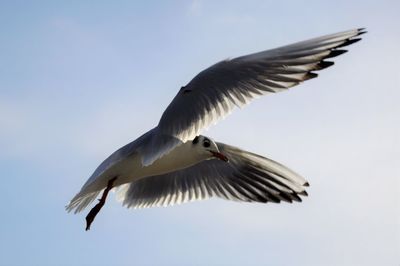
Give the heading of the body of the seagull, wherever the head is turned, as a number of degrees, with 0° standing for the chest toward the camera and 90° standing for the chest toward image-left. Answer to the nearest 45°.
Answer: approximately 270°
